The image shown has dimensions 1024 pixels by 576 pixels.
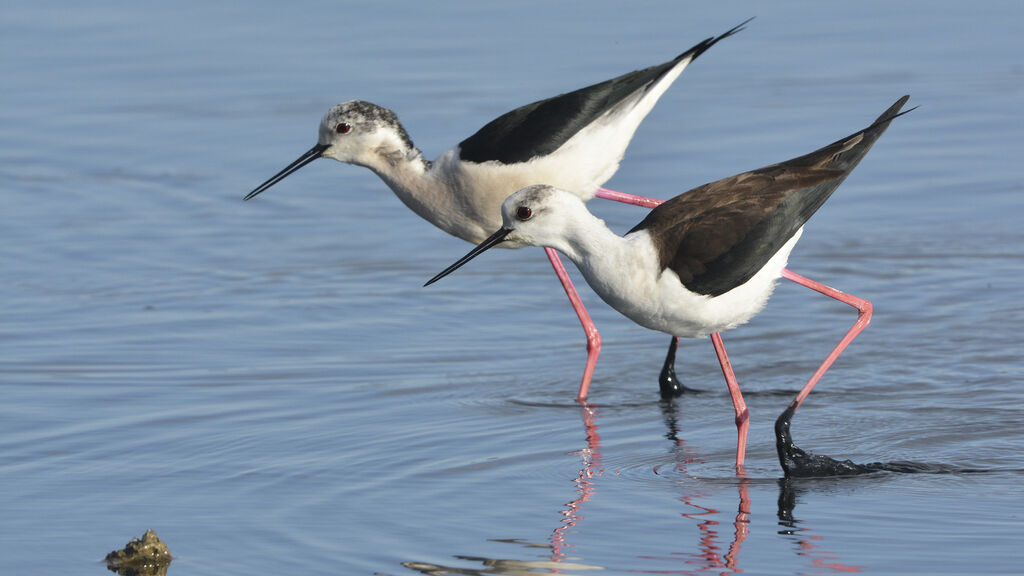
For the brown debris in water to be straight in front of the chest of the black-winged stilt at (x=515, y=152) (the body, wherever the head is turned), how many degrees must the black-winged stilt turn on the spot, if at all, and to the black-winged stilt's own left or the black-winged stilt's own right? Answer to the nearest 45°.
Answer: approximately 45° to the black-winged stilt's own left

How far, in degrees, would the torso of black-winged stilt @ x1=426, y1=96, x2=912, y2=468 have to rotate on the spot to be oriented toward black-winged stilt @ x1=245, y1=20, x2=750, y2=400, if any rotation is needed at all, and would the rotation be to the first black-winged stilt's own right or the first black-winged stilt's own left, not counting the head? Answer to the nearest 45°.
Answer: approximately 45° to the first black-winged stilt's own right

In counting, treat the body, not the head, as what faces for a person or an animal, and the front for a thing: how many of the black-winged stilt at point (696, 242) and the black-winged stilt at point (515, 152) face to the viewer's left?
2

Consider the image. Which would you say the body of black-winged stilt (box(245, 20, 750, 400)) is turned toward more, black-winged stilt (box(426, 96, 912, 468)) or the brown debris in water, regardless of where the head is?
the brown debris in water

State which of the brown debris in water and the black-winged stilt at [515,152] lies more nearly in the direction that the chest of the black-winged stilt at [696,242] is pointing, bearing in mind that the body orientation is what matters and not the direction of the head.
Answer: the brown debris in water

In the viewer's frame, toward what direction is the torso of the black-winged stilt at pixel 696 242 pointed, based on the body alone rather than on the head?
to the viewer's left

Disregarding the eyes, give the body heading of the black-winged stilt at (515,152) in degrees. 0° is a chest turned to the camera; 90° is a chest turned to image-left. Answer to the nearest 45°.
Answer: approximately 90°
